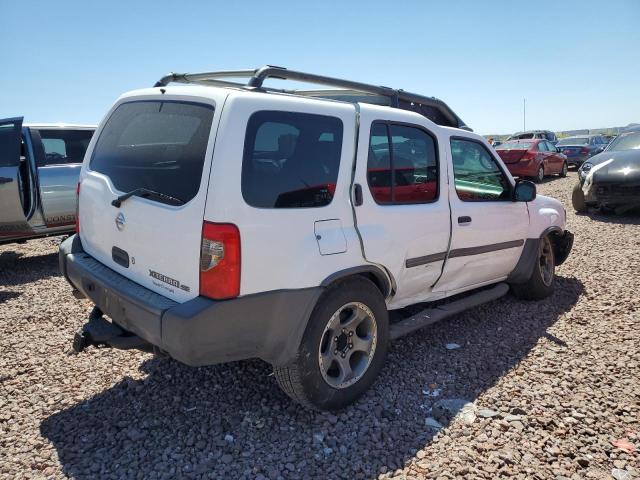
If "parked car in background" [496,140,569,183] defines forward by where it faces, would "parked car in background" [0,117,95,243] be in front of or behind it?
behind

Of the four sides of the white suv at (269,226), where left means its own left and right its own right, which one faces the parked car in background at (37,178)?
left

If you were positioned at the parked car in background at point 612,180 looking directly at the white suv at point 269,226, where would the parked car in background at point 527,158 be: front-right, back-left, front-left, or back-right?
back-right

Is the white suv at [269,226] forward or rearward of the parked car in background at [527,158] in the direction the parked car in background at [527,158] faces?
rearward

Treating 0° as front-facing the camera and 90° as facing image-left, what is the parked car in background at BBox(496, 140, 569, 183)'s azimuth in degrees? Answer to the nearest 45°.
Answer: approximately 225°

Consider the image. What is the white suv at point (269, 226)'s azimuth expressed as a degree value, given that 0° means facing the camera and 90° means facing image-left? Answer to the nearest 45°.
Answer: approximately 225°

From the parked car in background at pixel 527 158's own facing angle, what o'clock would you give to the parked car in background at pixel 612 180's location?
the parked car in background at pixel 612 180 is roughly at 4 o'clock from the parked car in background at pixel 527 158.
